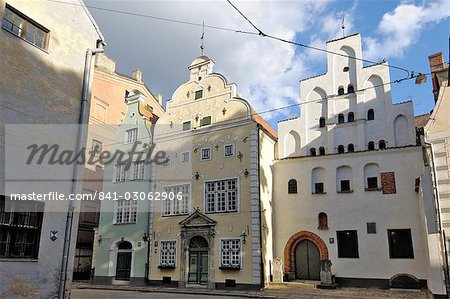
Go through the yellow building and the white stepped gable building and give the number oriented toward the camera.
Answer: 2

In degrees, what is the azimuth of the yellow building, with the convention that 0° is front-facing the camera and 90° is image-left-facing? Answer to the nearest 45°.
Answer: approximately 0°

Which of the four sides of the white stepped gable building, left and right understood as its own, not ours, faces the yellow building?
right

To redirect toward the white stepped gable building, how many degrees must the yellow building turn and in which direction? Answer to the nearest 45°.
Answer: approximately 90° to its left

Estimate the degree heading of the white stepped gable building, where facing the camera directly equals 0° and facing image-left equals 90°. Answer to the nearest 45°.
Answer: approximately 0°
